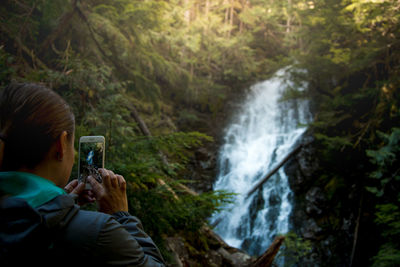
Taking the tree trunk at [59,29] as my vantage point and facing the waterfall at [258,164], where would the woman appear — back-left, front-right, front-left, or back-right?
back-right

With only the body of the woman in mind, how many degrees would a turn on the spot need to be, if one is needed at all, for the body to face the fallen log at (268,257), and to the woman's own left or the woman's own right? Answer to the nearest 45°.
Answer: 0° — they already face it

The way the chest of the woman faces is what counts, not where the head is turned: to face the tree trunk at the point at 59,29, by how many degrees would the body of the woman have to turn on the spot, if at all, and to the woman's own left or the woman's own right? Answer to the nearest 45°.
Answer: approximately 45° to the woman's own left

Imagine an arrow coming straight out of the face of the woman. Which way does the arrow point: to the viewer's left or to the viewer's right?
to the viewer's right

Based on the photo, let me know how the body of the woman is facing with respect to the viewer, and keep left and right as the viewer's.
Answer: facing away from the viewer and to the right of the viewer

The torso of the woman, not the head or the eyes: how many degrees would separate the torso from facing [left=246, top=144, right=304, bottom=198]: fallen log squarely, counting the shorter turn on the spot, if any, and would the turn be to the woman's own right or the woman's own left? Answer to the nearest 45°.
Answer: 0° — they already face it
